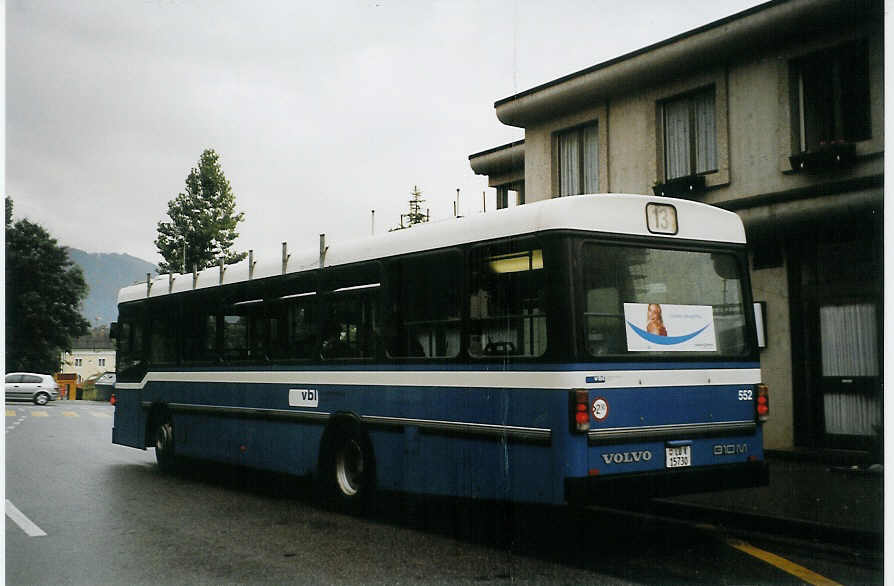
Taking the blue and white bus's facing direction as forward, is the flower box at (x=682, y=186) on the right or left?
on its right

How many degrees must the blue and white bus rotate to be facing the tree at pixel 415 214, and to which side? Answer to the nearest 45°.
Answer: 0° — it already faces it

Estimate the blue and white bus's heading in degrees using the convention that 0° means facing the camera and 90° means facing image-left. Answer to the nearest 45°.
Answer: approximately 135°

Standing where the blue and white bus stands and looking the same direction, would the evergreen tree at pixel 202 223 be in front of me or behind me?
in front

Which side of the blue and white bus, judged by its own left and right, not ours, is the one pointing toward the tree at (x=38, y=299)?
front
